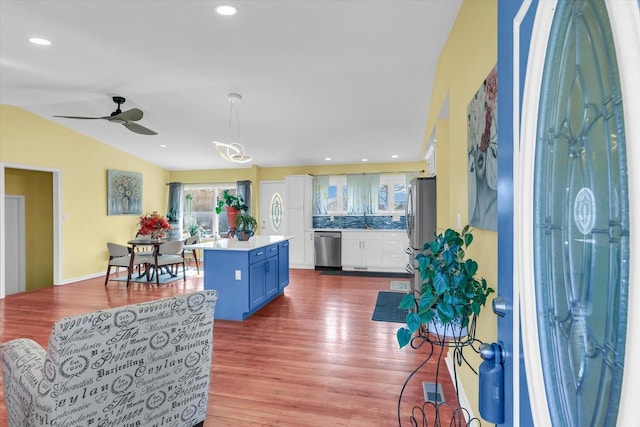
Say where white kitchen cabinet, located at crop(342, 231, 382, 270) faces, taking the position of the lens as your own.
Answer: facing the viewer

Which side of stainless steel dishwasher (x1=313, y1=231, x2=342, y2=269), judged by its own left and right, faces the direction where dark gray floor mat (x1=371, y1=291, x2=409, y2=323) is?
front

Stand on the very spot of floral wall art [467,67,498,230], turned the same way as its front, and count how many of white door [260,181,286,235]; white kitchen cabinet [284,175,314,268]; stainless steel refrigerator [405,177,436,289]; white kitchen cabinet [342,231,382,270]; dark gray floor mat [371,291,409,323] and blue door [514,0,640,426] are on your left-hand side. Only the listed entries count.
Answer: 1

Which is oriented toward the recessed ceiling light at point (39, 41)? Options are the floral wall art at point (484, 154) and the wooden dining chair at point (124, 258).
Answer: the floral wall art

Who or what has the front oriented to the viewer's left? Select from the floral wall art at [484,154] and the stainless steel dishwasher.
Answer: the floral wall art

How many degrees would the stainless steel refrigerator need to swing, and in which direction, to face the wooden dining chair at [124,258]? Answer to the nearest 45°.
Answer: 0° — it already faces it

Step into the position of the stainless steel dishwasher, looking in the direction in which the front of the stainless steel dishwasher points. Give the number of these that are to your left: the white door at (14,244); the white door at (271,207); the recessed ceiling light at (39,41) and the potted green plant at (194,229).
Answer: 0

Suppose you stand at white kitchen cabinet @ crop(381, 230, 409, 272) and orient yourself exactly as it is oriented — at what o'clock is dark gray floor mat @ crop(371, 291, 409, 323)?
The dark gray floor mat is roughly at 12 o'clock from the white kitchen cabinet.

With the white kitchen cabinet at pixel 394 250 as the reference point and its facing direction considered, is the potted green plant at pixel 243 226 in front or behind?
in front

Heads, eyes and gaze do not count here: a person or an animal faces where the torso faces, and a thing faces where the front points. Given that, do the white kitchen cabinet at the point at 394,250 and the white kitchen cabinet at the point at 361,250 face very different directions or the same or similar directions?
same or similar directions

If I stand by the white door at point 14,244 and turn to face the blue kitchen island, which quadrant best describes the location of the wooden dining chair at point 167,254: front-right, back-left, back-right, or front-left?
front-left

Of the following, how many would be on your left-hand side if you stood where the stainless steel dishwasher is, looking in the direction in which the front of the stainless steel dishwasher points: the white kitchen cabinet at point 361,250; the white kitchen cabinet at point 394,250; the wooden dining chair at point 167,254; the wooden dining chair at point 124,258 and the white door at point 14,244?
2

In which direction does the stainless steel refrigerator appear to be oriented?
to the viewer's left

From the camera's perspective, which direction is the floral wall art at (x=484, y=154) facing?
to the viewer's left

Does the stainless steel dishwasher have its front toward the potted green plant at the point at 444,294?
yes

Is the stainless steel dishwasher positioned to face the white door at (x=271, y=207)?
no
